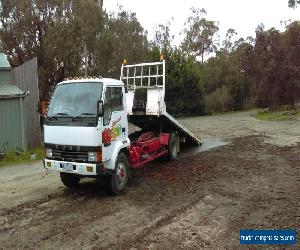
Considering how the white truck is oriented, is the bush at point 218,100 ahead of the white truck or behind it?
behind

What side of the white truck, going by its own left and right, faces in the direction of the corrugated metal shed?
right

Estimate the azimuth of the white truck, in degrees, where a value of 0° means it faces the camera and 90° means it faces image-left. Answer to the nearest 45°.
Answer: approximately 45°
